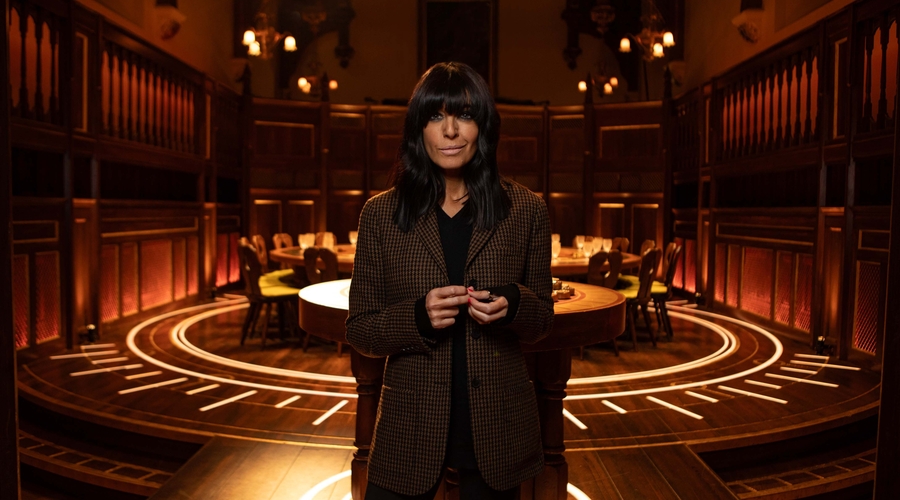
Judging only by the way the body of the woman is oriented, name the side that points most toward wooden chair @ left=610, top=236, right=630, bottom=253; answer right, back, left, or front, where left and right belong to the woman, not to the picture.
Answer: back

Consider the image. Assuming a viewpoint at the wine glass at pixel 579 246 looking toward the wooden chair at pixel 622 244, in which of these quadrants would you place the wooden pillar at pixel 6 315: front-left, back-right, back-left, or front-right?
back-right

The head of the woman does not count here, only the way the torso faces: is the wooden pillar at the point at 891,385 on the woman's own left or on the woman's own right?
on the woman's own left

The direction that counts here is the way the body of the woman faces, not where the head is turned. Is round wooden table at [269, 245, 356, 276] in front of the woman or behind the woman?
behind

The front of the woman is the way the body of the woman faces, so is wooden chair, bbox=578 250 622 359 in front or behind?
behind

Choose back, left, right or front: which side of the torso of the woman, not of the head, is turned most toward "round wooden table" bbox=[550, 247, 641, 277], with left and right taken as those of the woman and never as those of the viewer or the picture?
back

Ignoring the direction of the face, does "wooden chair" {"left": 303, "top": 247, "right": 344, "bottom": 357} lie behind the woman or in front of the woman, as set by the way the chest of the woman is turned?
behind

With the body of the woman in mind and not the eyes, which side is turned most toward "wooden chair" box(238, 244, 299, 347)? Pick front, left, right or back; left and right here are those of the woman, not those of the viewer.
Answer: back

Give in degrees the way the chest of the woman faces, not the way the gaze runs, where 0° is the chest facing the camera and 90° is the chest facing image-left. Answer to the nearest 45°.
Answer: approximately 0°

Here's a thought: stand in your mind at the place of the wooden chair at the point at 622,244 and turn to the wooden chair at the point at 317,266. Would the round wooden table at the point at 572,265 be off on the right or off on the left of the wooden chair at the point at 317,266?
left
